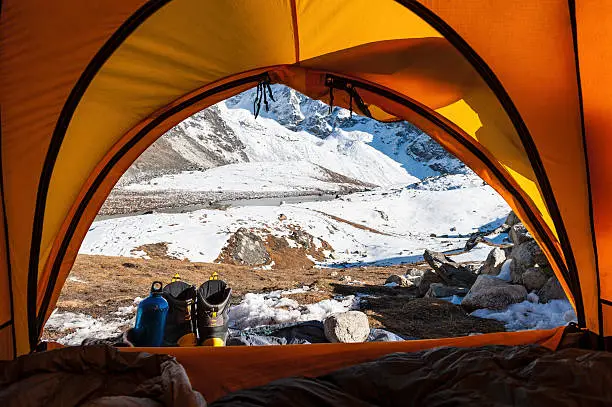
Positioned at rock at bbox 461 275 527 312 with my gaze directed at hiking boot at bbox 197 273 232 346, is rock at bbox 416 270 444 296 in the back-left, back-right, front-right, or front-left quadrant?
back-right

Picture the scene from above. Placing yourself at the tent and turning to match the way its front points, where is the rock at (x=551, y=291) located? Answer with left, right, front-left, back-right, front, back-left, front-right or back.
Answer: front-right

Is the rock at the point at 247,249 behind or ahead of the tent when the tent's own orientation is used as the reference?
ahead

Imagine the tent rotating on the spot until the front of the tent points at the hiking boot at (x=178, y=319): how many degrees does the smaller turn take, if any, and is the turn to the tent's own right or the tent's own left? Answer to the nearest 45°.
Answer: approximately 45° to the tent's own left

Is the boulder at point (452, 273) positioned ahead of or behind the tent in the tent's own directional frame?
ahead

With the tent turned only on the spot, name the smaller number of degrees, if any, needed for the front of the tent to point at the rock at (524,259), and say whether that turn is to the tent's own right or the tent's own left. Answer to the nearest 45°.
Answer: approximately 45° to the tent's own right

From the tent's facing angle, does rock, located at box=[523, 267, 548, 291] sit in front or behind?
in front

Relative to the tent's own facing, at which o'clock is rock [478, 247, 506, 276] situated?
The rock is roughly at 1 o'clock from the tent.

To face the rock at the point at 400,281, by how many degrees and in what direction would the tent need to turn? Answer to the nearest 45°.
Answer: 0° — it already faces it

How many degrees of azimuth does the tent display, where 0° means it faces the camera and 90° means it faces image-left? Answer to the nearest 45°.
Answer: approximately 180°

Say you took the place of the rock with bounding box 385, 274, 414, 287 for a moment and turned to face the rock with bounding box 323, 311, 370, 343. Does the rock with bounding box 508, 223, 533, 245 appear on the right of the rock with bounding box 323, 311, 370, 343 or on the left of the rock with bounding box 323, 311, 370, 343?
left

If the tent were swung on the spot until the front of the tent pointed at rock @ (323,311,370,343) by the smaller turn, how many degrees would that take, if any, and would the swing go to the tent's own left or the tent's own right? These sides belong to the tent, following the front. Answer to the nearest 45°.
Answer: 0° — it already faces it
